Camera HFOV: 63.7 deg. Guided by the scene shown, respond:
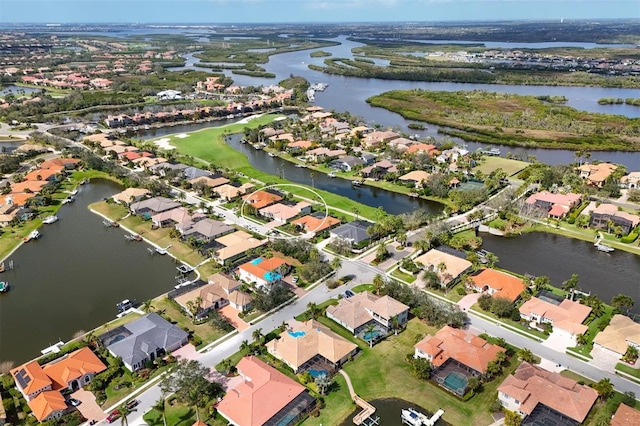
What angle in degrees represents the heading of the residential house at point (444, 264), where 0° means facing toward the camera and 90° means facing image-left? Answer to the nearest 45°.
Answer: approximately 45°

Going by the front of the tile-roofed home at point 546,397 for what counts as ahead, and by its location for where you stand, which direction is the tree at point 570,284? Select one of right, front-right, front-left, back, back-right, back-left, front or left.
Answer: front-left

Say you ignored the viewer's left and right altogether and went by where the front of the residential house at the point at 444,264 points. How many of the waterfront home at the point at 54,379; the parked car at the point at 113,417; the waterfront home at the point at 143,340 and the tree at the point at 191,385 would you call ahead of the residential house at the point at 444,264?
4

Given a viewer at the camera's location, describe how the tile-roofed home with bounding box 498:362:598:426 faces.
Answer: facing away from the viewer and to the right of the viewer

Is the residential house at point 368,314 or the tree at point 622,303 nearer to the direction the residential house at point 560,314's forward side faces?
the residential house

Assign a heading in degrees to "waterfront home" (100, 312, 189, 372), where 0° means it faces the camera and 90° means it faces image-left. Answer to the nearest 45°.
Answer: approximately 315°

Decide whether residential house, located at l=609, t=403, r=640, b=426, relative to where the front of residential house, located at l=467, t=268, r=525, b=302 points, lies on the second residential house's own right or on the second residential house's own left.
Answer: on the second residential house's own left

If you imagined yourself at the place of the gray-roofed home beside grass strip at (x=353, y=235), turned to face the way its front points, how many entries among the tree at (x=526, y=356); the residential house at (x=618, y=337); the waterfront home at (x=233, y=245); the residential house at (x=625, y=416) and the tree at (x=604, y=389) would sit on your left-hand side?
4

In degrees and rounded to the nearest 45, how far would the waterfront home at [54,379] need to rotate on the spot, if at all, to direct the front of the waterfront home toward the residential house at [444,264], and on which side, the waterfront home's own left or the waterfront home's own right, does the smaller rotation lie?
approximately 45° to the waterfront home's own left

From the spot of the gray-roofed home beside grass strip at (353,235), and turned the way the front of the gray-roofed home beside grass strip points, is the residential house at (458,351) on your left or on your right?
on your left

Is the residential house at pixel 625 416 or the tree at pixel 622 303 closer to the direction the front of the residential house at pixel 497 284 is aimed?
the residential house
